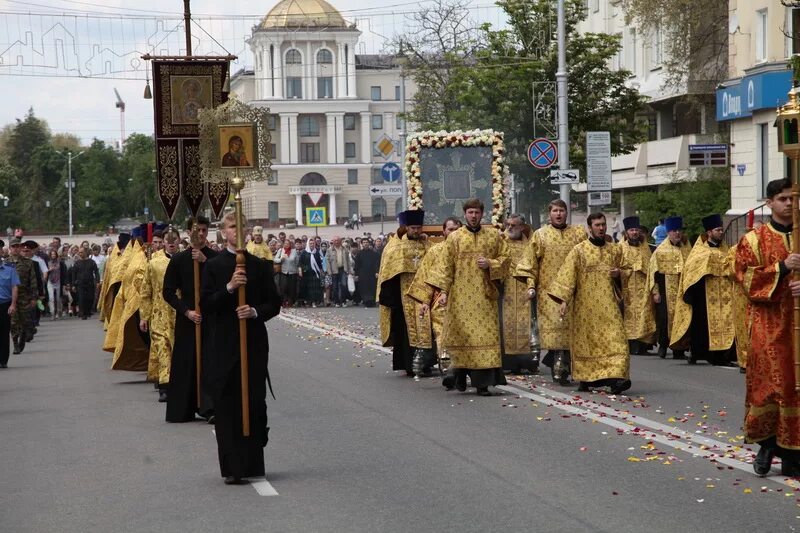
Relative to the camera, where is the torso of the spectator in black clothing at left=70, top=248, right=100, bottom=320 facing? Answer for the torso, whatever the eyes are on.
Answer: toward the camera

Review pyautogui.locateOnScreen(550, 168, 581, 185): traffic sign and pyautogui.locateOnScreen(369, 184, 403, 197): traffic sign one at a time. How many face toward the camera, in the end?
2

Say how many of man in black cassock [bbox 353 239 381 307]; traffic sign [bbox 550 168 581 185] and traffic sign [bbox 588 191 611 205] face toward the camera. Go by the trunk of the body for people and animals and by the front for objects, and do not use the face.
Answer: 3

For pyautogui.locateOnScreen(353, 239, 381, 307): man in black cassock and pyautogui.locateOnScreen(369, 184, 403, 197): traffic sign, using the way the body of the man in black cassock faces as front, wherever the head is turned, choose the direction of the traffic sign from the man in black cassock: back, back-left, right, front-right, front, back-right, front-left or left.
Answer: back

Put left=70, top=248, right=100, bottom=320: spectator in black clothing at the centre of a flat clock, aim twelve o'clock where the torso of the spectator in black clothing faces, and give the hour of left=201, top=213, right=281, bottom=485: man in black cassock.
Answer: The man in black cassock is roughly at 12 o'clock from the spectator in black clothing.

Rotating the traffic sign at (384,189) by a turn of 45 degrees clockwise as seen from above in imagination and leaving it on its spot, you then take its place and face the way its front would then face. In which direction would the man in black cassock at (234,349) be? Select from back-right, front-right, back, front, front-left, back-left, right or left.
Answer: front-left

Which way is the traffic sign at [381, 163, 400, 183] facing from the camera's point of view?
toward the camera

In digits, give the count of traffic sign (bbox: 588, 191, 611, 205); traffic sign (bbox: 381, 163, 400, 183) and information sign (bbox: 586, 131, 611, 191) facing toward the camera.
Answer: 3

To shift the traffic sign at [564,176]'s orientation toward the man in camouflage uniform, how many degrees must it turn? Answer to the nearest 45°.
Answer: approximately 45° to its right

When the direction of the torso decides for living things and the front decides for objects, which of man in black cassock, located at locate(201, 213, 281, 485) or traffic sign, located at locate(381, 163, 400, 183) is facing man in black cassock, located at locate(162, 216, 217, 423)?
the traffic sign

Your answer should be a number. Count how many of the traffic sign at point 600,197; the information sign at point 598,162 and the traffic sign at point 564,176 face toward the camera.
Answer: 3

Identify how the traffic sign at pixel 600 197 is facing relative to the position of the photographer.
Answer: facing the viewer
